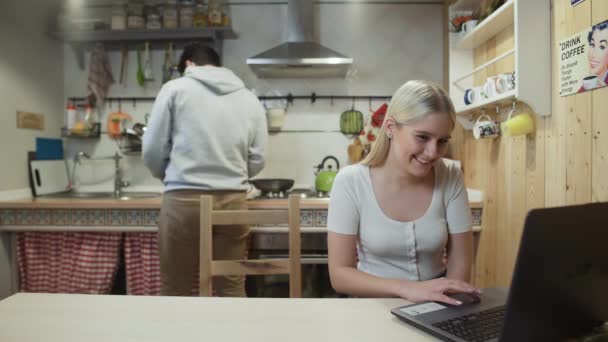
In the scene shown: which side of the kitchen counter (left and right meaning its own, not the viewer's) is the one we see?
front

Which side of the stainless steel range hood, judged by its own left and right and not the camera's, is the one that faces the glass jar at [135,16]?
right

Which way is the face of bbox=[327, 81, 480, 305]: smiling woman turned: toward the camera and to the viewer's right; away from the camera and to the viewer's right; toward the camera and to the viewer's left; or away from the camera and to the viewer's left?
toward the camera and to the viewer's right

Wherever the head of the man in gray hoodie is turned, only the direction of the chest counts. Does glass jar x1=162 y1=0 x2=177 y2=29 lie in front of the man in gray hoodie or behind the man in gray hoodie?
in front

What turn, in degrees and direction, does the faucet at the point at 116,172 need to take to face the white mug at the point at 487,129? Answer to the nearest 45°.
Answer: approximately 135° to its left

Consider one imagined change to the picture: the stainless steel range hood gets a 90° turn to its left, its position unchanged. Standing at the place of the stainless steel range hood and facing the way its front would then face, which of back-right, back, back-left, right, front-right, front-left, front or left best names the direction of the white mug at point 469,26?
front-right

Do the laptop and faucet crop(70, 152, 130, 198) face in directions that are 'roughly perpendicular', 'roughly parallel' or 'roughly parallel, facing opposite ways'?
roughly perpendicular

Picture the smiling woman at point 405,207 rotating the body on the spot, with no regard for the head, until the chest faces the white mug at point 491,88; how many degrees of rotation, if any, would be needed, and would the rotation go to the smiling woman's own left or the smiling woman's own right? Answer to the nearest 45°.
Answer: approximately 90° to the smiling woman's own left

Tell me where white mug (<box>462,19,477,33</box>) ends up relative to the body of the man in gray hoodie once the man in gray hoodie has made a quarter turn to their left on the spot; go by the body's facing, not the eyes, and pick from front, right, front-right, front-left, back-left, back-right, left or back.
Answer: back

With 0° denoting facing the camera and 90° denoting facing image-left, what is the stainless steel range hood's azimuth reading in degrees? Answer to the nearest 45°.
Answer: approximately 0°

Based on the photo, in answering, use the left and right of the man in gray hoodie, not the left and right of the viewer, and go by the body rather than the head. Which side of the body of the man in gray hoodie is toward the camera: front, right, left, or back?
back

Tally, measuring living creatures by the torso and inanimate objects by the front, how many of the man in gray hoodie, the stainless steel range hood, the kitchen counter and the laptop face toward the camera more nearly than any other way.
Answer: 2

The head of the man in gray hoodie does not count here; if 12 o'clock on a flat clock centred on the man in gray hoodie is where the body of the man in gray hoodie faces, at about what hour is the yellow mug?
The yellow mug is roughly at 4 o'clock from the man in gray hoodie.
